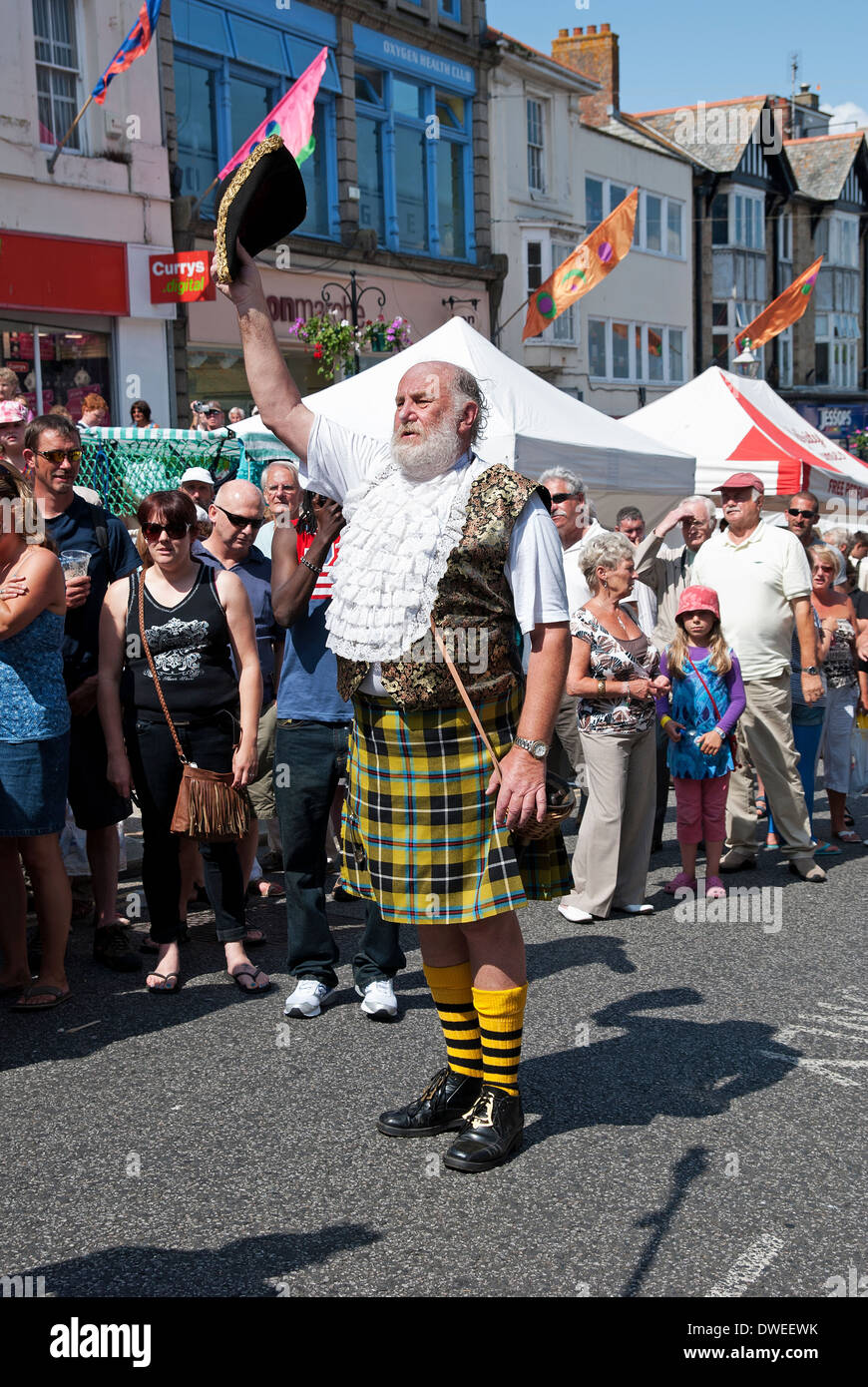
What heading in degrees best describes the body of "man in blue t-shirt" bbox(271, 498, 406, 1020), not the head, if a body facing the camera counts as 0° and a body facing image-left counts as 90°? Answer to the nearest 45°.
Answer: approximately 0°

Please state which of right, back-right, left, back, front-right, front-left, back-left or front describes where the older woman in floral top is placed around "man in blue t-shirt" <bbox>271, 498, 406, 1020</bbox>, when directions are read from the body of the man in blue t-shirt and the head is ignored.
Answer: back-left

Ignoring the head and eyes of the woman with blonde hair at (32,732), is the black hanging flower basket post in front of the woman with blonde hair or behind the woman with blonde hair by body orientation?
behind

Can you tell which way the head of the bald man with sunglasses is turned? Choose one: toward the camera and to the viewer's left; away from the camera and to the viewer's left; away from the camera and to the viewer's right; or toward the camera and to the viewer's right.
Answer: toward the camera and to the viewer's right

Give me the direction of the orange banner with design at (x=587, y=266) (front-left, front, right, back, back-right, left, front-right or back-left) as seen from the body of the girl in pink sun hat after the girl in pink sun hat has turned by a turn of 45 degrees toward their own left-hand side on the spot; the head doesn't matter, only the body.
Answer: back-left

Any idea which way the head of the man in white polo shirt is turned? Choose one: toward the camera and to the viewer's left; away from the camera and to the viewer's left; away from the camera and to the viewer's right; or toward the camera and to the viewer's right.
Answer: toward the camera and to the viewer's left

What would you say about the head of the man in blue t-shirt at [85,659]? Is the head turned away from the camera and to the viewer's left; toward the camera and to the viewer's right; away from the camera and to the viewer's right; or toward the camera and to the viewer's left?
toward the camera and to the viewer's right

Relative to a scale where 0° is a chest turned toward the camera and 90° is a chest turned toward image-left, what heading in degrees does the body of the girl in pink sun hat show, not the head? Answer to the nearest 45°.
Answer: approximately 0°

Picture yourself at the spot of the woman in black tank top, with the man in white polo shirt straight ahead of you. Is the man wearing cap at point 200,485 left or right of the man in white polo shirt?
left

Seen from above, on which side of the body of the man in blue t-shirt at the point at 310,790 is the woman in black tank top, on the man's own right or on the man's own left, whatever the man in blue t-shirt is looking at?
on the man's own right

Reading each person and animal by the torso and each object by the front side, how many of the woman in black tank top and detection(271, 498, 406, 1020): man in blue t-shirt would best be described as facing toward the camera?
2

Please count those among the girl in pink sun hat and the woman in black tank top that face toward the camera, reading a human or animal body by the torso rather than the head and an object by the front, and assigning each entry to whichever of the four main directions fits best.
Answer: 2
